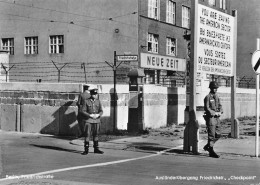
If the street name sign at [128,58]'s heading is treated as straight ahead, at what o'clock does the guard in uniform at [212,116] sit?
The guard in uniform is roughly at 11 o'clock from the street name sign.

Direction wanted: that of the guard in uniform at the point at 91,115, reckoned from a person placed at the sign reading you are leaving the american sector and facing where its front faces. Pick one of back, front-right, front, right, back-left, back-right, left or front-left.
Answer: right

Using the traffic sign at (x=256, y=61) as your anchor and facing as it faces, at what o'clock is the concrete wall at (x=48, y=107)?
The concrete wall is roughly at 4 o'clock from the traffic sign.

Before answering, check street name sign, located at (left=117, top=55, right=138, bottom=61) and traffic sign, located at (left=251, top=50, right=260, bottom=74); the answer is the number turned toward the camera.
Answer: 2

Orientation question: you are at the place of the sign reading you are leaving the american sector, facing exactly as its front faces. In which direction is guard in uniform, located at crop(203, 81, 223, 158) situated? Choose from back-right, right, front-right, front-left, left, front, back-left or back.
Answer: front-right

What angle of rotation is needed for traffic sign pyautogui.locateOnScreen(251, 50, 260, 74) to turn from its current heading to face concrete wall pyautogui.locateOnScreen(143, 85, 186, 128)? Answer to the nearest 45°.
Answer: approximately 135° to its right
